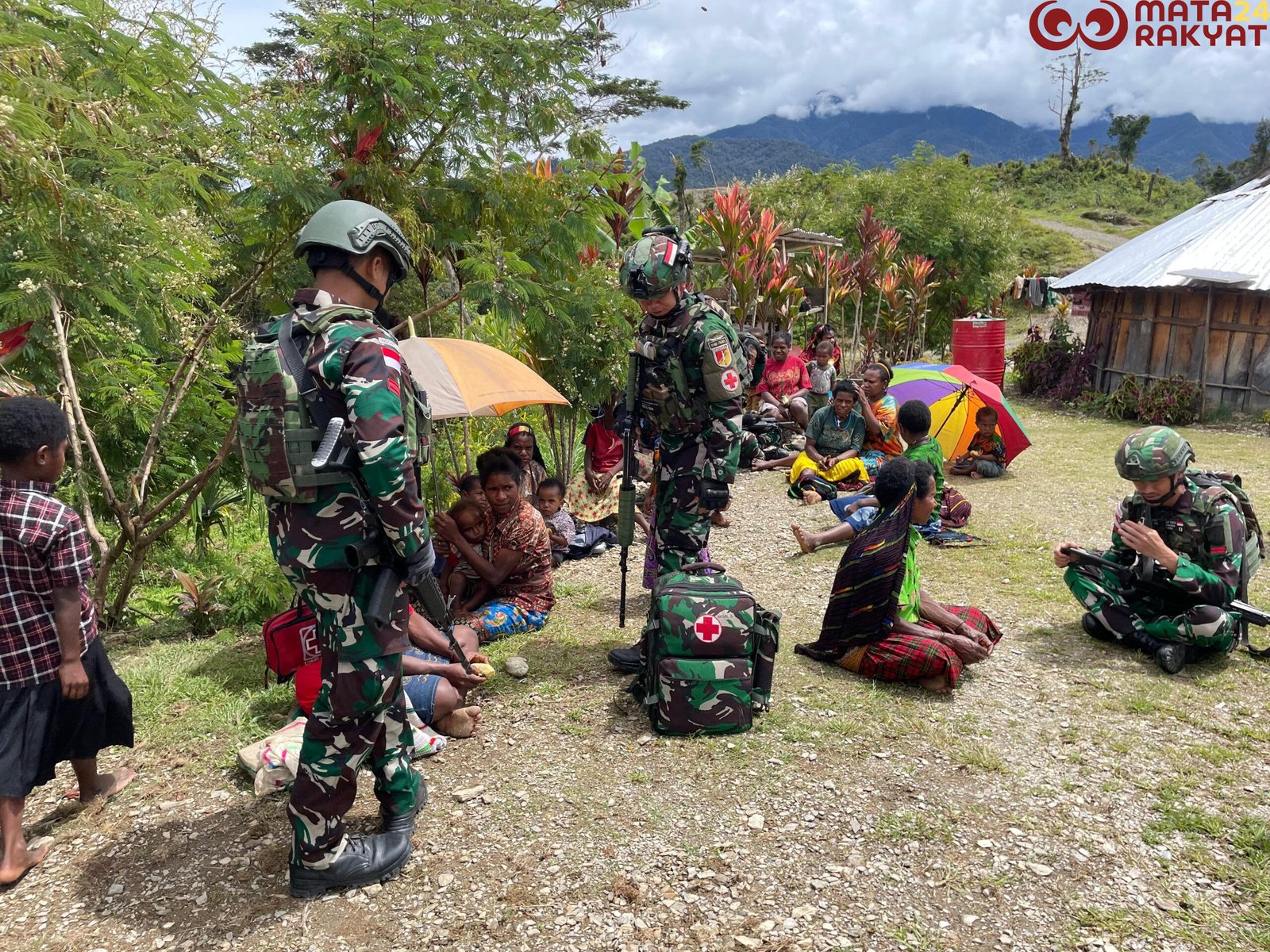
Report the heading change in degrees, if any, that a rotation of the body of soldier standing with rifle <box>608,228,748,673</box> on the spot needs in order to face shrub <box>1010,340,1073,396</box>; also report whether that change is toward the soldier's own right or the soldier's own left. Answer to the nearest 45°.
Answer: approximately 180°

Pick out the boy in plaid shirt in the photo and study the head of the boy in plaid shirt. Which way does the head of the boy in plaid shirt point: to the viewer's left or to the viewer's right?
to the viewer's right

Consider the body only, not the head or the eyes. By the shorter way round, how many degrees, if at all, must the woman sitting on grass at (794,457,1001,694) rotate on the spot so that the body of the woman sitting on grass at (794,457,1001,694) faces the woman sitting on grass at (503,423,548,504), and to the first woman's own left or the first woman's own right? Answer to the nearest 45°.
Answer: approximately 135° to the first woman's own left

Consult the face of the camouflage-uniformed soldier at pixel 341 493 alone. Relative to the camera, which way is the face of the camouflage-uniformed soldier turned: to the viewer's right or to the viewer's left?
to the viewer's right

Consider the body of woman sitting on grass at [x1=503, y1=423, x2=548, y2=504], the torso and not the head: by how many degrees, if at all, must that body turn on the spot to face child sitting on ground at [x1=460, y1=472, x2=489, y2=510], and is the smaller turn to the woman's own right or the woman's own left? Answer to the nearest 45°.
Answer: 0° — they already face them

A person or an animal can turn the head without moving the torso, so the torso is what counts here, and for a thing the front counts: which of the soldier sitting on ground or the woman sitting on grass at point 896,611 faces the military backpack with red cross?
the soldier sitting on ground

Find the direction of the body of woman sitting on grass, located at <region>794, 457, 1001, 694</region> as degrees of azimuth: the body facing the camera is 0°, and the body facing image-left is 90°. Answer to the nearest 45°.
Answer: approximately 270°

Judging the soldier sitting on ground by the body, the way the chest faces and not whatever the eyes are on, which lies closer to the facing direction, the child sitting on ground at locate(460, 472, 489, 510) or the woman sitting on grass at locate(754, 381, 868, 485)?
the child sitting on ground

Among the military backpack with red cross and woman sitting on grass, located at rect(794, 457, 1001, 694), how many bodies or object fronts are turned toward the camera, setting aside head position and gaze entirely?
1
